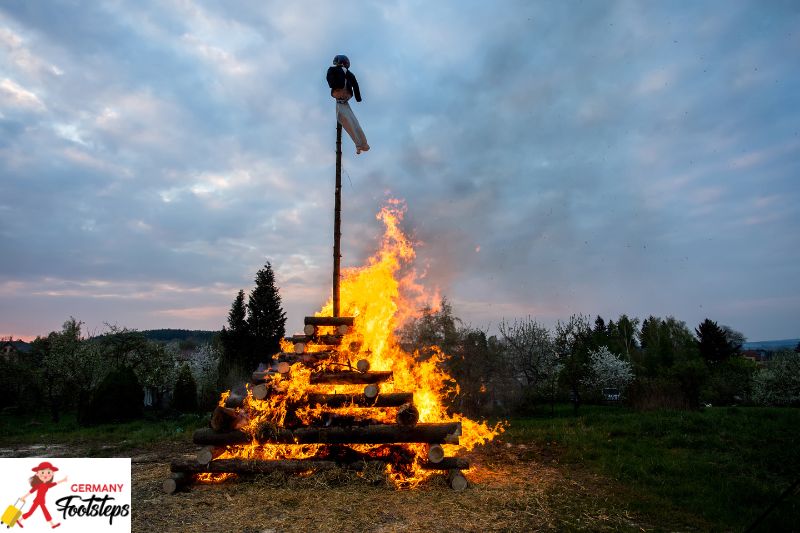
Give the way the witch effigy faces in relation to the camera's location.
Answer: facing the viewer and to the right of the viewer

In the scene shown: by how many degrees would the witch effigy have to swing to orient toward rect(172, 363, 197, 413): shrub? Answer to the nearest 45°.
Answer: approximately 180°

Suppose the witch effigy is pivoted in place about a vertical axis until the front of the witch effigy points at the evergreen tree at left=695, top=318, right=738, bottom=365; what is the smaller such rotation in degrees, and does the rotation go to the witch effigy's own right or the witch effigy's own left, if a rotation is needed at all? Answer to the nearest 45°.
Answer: approximately 90° to the witch effigy's own left

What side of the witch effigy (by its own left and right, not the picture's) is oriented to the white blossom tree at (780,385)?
left

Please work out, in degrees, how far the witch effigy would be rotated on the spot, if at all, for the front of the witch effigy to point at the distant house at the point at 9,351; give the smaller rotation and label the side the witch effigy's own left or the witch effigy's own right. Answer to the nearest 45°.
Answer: approximately 180°

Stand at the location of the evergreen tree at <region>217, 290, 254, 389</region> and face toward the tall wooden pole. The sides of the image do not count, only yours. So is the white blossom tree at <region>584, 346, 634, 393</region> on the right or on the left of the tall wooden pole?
left

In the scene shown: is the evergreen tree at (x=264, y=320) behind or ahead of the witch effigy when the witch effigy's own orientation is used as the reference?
behind

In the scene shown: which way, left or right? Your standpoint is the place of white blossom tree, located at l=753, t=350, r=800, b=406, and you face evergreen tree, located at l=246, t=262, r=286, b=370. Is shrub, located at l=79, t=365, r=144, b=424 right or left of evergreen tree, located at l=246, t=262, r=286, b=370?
left

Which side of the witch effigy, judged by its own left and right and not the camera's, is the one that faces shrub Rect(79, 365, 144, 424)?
back

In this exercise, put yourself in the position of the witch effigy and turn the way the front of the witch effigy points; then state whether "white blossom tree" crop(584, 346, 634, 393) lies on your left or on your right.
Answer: on your left
